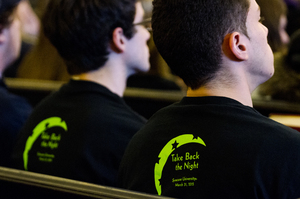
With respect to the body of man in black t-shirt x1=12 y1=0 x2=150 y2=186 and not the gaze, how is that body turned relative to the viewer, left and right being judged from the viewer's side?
facing away from the viewer and to the right of the viewer

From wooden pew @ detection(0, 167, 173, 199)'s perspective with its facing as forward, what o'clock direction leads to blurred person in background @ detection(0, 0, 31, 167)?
The blurred person in background is roughly at 10 o'clock from the wooden pew.

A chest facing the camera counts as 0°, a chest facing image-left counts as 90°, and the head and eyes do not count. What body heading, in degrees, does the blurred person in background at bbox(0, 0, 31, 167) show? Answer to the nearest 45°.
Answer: approximately 225°

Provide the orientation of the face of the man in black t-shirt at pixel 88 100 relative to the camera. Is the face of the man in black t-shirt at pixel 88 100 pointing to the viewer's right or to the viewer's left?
to the viewer's right

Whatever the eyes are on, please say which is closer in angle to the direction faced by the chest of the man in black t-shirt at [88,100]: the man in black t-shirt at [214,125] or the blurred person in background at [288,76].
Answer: the blurred person in background

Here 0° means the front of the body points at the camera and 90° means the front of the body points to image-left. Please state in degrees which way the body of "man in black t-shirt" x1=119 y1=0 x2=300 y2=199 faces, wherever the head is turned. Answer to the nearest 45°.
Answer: approximately 225°

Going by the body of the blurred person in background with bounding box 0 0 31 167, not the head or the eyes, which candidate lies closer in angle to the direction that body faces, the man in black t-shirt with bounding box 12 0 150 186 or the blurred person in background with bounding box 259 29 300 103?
the blurred person in background

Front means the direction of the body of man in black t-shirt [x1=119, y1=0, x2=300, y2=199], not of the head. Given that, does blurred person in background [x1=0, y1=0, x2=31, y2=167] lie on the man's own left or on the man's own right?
on the man's own left

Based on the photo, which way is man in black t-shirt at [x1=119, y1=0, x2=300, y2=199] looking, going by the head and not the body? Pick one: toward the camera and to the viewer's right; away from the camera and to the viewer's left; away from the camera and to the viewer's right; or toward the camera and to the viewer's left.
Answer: away from the camera and to the viewer's right
